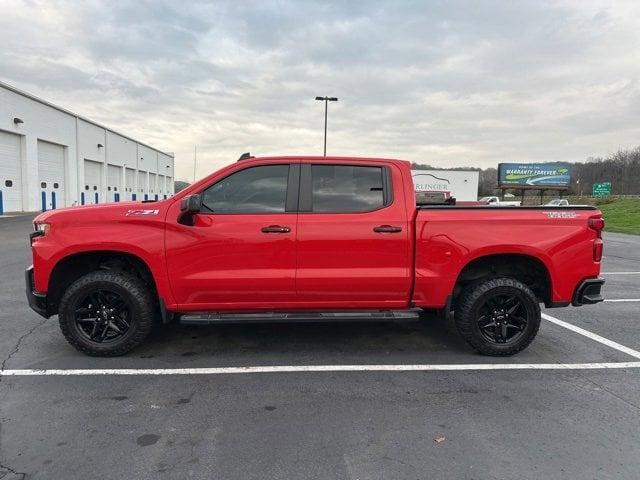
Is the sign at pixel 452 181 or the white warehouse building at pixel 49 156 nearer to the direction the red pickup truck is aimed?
the white warehouse building

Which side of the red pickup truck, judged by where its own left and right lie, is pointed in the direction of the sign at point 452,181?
right

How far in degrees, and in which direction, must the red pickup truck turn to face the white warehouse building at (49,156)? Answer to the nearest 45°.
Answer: approximately 45° to its right

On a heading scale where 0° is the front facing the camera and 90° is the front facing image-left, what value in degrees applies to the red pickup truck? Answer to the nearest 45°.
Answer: approximately 90°
